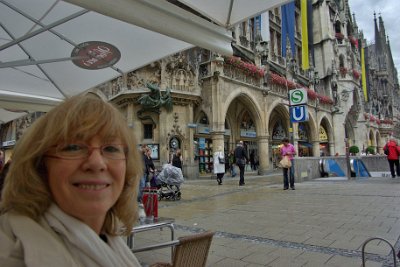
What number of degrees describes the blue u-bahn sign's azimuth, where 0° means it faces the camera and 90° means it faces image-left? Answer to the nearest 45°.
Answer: approximately 0°

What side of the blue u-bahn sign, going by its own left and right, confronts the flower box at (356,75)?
back

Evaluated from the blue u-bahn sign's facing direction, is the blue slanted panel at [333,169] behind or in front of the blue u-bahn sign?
behind

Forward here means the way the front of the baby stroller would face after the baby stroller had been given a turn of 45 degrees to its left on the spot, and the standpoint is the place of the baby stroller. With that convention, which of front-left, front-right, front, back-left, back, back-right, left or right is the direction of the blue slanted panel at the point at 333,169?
front

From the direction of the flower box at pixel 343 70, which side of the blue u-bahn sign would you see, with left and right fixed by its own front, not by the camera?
back

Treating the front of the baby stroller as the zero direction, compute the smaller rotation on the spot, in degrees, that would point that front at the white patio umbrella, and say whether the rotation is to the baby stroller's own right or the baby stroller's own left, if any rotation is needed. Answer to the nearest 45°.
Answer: approximately 90° to the baby stroller's own right

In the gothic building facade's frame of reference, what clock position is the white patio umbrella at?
The white patio umbrella is roughly at 2 o'clock from the gothic building facade.

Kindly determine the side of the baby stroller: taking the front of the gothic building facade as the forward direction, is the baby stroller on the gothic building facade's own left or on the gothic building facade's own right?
on the gothic building facade's own right

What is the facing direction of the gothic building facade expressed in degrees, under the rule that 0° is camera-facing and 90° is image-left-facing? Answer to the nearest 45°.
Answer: approximately 315°

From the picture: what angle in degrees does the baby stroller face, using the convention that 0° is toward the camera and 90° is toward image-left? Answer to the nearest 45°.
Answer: approximately 270°
